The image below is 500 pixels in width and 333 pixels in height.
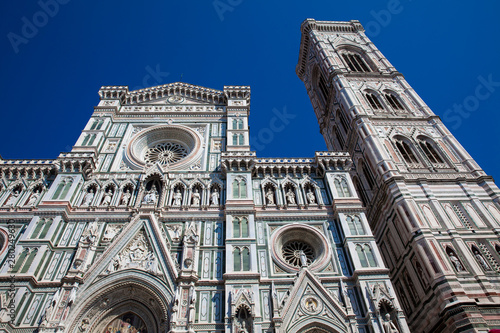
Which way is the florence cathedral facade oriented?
toward the camera
